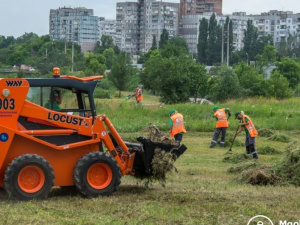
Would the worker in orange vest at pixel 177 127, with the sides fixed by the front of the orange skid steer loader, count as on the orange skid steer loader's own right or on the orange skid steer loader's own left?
on the orange skid steer loader's own left

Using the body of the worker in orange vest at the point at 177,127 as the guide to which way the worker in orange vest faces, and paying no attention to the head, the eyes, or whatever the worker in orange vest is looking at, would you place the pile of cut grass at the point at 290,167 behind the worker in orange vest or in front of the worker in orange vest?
behind

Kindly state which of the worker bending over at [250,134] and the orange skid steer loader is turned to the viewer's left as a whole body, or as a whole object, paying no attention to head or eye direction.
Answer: the worker bending over

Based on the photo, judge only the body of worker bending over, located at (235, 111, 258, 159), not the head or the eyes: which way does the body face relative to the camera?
to the viewer's left

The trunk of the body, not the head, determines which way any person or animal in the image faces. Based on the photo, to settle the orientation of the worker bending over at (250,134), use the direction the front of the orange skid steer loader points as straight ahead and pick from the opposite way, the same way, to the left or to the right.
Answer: the opposite way

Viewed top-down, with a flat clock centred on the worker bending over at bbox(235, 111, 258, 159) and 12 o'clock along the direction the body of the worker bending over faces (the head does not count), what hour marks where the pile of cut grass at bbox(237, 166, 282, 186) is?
The pile of cut grass is roughly at 9 o'clock from the worker bending over.

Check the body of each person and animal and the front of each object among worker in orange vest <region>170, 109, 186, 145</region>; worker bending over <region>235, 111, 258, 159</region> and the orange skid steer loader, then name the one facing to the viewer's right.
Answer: the orange skid steer loader

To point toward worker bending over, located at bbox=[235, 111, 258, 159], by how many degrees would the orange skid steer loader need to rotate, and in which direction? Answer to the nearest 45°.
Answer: approximately 45° to its left

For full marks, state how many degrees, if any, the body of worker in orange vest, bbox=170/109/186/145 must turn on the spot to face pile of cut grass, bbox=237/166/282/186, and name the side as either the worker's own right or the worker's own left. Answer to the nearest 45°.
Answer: approximately 135° to the worker's own left

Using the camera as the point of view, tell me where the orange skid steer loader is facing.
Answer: facing to the right of the viewer

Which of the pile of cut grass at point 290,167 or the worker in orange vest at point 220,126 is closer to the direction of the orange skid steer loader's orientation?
the pile of cut grass

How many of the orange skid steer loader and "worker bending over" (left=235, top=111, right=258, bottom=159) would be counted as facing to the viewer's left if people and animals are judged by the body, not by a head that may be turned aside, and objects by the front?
1

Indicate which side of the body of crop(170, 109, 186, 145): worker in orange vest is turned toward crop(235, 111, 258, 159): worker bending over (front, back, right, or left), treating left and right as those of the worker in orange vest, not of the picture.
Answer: back
